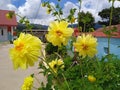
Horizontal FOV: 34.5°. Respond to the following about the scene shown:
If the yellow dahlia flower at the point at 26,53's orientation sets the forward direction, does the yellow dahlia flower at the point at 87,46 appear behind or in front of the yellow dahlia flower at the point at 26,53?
behind

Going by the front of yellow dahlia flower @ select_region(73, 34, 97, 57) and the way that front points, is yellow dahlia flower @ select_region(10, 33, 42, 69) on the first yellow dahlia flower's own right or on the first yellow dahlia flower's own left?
on the first yellow dahlia flower's own right

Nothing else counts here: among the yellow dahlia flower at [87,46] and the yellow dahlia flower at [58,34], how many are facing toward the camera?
2

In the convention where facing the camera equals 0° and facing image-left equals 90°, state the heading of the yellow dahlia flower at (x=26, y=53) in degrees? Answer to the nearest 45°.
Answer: approximately 45°

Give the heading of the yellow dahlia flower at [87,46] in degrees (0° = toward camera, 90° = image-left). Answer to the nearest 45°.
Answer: approximately 0°
